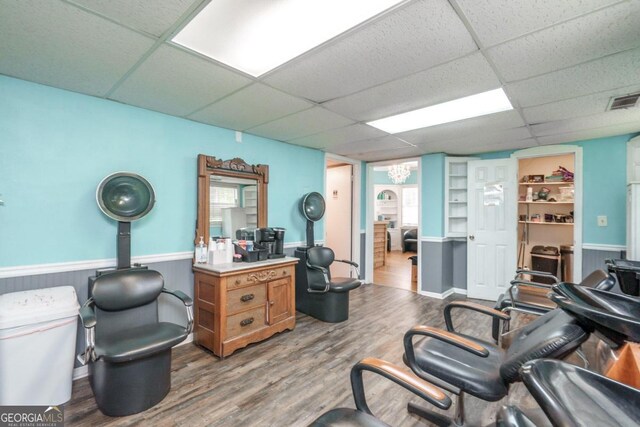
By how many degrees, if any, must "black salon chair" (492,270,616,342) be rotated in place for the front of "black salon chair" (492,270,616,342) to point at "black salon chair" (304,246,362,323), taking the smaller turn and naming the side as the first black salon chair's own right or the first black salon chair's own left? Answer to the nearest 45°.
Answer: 0° — it already faces it

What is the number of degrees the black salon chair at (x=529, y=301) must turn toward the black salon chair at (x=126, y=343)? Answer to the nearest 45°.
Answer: approximately 45° to its left

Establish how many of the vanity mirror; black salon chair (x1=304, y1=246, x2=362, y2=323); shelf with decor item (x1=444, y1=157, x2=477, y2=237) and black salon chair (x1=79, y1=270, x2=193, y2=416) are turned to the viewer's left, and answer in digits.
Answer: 0

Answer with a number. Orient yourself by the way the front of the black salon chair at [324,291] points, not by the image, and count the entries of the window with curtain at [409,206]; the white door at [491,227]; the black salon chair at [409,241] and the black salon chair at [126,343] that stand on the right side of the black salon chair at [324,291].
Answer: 1

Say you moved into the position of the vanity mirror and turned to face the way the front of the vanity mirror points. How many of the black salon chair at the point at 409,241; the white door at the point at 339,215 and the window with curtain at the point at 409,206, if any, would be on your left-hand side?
3

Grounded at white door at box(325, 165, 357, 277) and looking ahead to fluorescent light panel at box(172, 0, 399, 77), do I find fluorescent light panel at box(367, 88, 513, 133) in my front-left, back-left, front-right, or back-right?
front-left

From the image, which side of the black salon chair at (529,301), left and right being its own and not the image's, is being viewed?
left

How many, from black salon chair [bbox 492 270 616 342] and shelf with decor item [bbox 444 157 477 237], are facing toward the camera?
1

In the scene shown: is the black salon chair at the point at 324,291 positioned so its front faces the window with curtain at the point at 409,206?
no

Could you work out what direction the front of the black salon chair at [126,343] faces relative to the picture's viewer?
facing the viewer and to the right of the viewer

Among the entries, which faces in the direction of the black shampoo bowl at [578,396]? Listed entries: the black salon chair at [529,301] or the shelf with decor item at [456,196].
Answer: the shelf with decor item

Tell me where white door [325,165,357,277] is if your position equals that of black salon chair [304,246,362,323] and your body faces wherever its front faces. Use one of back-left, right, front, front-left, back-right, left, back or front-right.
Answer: back-left

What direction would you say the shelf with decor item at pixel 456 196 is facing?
toward the camera

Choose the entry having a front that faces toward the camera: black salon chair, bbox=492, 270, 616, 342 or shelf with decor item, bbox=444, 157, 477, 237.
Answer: the shelf with decor item

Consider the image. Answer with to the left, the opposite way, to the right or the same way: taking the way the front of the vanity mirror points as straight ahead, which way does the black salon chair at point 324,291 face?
the same way
